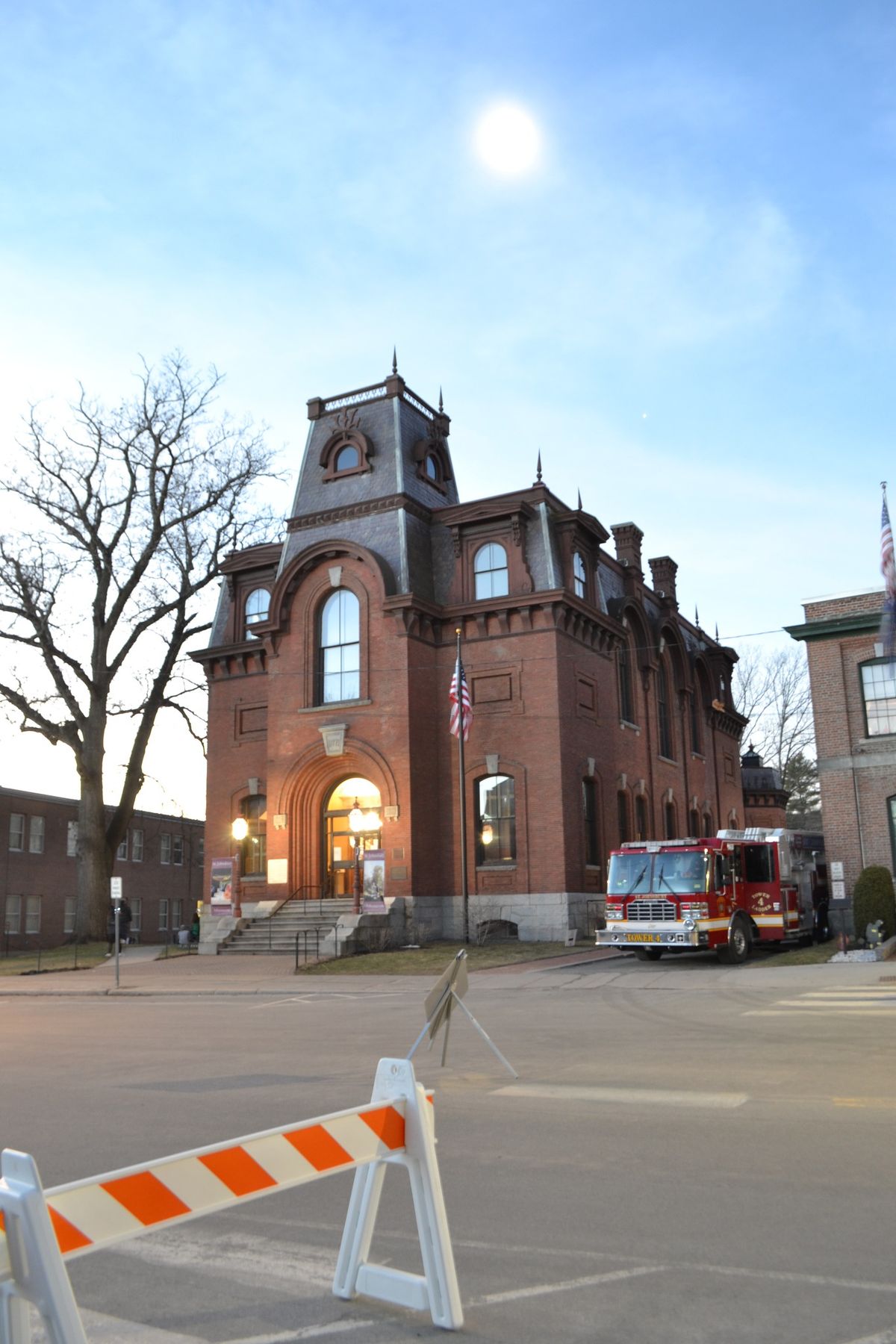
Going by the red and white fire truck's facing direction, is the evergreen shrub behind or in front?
behind

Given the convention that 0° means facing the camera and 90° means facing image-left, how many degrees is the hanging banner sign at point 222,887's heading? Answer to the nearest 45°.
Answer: approximately 0°

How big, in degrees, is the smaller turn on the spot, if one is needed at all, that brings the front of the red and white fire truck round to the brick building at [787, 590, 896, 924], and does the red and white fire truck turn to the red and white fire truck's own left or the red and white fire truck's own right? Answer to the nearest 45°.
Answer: approximately 180°

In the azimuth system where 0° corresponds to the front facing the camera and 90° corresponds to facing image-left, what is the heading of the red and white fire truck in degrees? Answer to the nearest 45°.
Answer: approximately 45°

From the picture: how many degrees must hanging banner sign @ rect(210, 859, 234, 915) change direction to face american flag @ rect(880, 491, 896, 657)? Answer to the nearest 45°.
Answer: approximately 45° to its left

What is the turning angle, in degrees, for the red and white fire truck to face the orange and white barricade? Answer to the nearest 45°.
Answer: approximately 45° to its left

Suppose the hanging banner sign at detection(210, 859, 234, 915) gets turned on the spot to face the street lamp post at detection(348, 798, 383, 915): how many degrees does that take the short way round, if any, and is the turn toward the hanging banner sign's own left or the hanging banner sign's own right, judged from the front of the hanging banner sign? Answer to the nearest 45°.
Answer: approximately 90° to the hanging banner sign's own left
